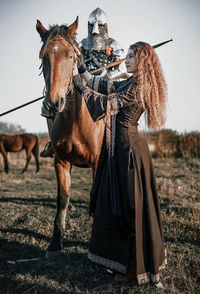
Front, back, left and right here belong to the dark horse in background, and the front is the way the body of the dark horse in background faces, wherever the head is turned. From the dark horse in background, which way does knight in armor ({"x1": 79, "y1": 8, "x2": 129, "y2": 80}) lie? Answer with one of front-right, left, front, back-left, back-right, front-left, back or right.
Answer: left

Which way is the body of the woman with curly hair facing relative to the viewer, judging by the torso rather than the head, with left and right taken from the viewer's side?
facing to the left of the viewer

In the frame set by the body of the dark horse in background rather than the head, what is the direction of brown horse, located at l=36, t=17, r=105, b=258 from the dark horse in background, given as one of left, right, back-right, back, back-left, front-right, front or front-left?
left

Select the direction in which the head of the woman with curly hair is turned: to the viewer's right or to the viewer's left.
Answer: to the viewer's left

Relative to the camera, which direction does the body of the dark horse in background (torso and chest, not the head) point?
to the viewer's left

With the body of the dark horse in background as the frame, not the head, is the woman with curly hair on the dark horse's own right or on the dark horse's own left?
on the dark horse's own left

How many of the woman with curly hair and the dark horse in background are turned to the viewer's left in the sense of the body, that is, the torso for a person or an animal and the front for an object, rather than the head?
2

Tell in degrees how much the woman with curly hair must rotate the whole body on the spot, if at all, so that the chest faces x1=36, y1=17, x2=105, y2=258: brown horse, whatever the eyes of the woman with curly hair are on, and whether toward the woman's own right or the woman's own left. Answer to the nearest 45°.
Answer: approximately 45° to the woman's own right

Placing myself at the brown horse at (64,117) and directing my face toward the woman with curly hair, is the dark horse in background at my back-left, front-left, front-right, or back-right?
back-left

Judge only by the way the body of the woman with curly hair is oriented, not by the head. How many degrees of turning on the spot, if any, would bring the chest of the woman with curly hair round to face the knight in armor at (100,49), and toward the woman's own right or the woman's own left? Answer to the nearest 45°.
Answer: approximately 90° to the woman's own right

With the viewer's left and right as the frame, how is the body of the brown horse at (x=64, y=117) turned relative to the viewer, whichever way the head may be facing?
facing the viewer and to the left of the viewer
